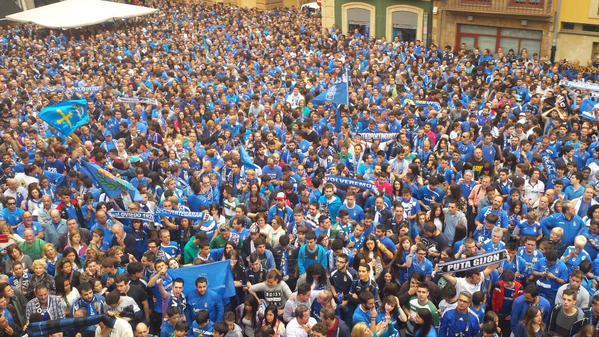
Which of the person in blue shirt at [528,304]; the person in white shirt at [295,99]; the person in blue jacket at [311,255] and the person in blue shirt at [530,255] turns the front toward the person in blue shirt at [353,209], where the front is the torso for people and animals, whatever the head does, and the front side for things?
the person in white shirt

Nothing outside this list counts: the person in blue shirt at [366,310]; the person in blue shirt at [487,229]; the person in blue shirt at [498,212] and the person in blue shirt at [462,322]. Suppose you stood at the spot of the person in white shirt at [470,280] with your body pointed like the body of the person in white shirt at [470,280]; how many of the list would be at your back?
2

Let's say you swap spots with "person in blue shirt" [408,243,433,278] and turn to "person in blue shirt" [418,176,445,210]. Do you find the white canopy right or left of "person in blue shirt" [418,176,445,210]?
left

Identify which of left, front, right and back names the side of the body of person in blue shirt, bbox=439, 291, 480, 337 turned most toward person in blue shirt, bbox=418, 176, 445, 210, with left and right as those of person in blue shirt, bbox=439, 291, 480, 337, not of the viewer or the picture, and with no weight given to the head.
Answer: back

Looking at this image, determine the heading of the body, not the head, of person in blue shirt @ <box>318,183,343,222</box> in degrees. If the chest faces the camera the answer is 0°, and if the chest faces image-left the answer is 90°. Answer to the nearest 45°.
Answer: approximately 0°

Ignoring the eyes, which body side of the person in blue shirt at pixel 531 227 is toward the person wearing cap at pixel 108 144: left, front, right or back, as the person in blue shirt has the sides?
right

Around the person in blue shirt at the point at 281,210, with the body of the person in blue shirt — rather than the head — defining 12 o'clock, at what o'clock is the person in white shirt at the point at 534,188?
The person in white shirt is roughly at 9 o'clock from the person in blue shirt.

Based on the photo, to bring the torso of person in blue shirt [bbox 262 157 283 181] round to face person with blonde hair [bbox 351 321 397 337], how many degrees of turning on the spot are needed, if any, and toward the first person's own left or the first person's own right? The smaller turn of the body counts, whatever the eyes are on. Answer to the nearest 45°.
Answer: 0° — they already face them

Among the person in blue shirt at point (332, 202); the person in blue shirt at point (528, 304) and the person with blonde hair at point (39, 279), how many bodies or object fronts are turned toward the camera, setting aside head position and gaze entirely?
3

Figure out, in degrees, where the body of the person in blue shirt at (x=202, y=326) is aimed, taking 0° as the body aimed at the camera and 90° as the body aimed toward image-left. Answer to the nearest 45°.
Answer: approximately 180°

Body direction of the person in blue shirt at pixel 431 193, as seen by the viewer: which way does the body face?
toward the camera

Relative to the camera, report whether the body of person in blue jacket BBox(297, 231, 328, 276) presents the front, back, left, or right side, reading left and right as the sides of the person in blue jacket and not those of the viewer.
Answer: front

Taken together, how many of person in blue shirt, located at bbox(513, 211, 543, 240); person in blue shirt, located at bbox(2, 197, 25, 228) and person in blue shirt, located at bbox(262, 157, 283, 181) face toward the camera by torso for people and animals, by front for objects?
3

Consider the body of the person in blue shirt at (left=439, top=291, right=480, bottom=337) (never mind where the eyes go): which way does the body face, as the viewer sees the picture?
toward the camera
